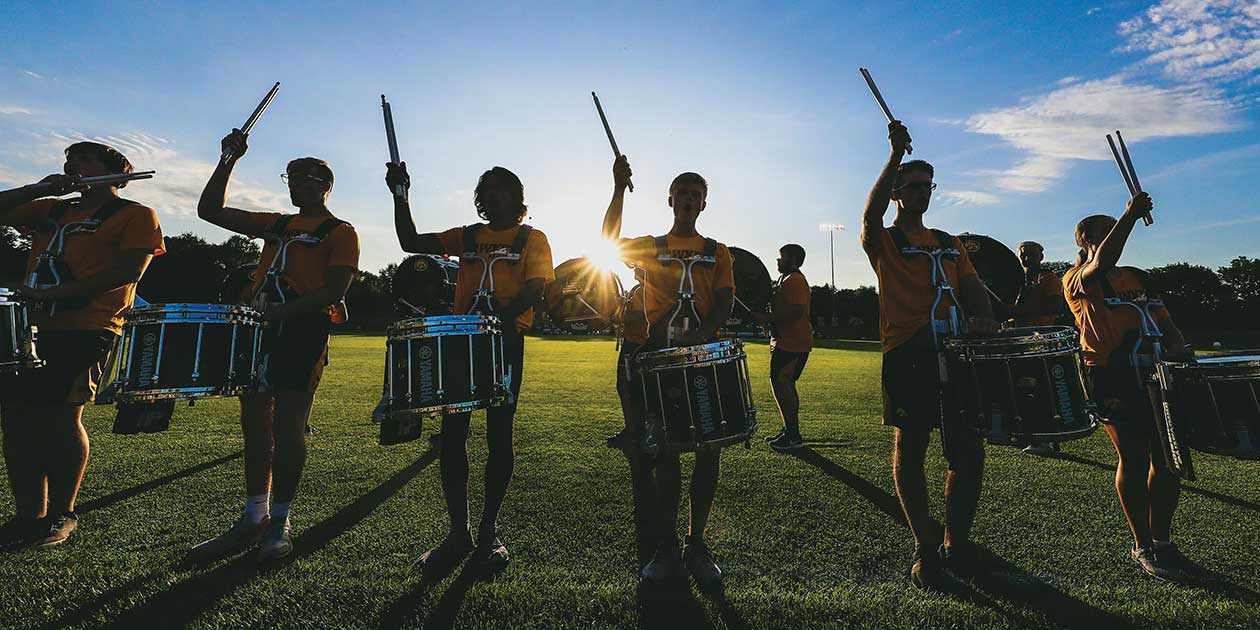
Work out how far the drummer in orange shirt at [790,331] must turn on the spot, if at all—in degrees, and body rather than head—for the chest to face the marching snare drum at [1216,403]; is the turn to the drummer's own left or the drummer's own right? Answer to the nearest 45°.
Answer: approximately 135° to the drummer's own left

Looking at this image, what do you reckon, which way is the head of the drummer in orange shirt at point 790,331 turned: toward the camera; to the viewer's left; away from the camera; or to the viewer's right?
to the viewer's left

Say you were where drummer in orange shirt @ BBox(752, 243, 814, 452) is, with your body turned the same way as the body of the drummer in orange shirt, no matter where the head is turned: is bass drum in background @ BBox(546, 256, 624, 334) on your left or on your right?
on your left

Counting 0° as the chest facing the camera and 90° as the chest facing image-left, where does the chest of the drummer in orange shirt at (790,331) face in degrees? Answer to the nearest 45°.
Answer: approximately 90°

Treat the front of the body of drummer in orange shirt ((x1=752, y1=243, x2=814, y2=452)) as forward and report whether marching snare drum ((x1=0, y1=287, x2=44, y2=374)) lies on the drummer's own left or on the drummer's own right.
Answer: on the drummer's own left

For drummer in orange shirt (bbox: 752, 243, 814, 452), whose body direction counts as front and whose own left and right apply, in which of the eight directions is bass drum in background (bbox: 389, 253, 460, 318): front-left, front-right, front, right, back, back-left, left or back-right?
front-left
